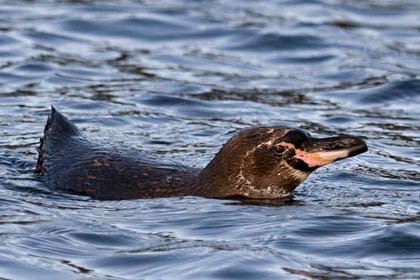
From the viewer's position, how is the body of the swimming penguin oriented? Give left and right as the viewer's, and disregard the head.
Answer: facing to the right of the viewer
